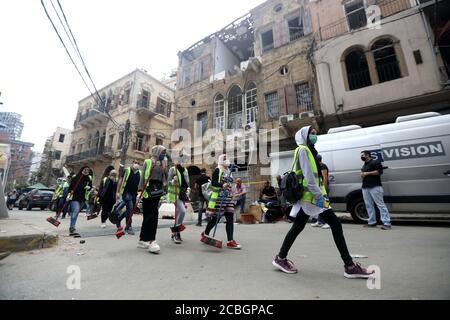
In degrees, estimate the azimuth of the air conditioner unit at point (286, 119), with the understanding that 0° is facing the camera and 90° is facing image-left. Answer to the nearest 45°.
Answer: approximately 45°

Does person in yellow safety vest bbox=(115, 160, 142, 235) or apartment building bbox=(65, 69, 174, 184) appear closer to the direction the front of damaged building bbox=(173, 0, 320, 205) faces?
the person in yellow safety vest

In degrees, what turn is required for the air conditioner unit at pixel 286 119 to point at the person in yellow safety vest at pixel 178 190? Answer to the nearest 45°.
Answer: approximately 45° to its left

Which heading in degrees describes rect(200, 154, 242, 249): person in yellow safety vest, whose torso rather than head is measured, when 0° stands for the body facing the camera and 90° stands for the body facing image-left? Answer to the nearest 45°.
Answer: approximately 315°

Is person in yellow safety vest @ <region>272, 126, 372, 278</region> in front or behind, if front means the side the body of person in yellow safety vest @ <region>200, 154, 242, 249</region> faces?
in front

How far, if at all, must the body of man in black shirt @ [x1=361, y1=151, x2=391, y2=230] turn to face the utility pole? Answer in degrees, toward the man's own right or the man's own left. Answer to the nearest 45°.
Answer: approximately 45° to the man's own right

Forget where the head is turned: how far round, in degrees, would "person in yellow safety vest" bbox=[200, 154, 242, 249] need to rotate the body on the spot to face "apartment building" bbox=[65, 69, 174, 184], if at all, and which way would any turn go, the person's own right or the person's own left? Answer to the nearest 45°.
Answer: approximately 180°

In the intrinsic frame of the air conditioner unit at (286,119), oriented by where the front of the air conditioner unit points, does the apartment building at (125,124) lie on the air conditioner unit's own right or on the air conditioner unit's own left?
on the air conditioner unit's own right

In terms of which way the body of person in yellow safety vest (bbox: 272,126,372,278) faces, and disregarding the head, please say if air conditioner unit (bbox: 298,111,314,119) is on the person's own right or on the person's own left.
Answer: on the person's own left

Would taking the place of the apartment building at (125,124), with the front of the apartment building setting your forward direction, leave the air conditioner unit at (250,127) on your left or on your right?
on your left
